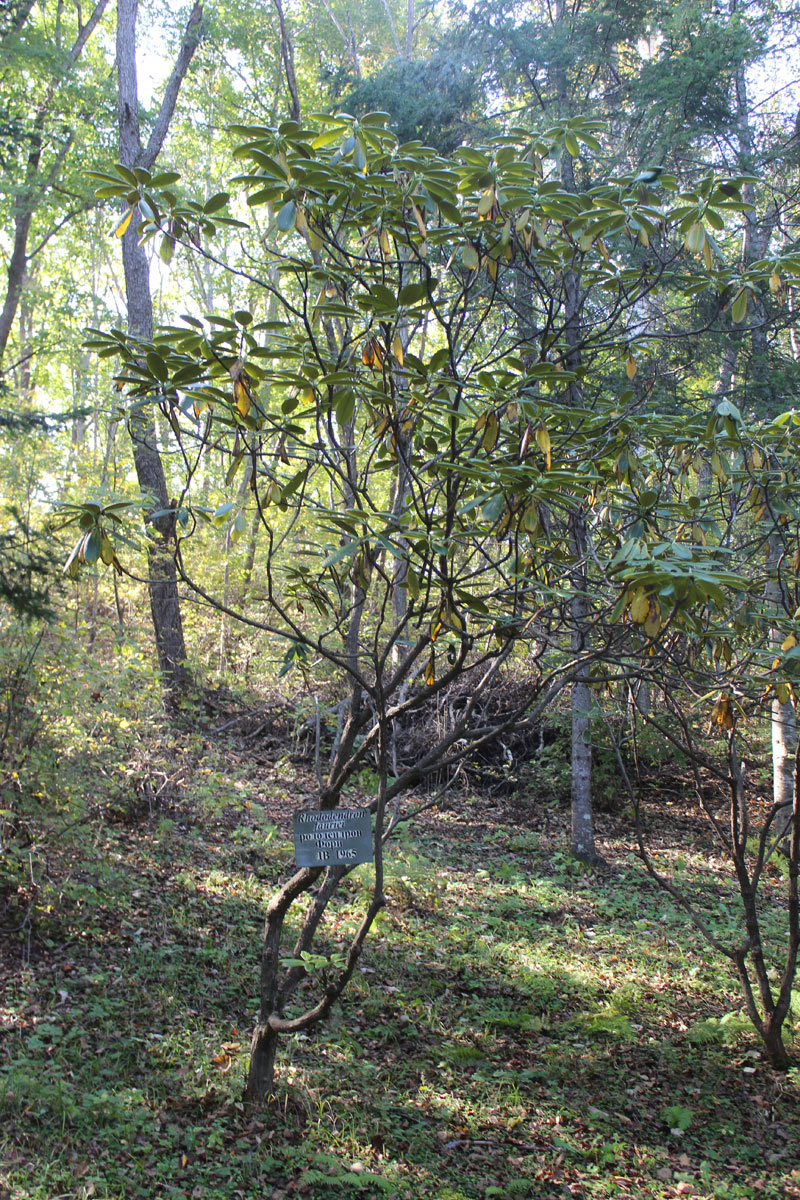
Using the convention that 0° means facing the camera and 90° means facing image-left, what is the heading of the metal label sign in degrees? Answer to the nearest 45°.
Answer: approximately 0°

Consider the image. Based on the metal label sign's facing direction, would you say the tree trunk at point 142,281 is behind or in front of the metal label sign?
behind
